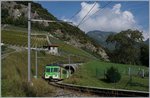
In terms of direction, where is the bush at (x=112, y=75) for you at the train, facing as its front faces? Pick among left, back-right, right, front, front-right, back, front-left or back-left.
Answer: back-left
